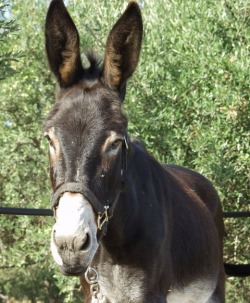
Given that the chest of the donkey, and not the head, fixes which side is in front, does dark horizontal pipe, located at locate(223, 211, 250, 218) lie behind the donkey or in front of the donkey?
behind

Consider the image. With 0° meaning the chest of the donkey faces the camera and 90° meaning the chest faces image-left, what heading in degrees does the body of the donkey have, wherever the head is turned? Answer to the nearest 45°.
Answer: approximately 45°
